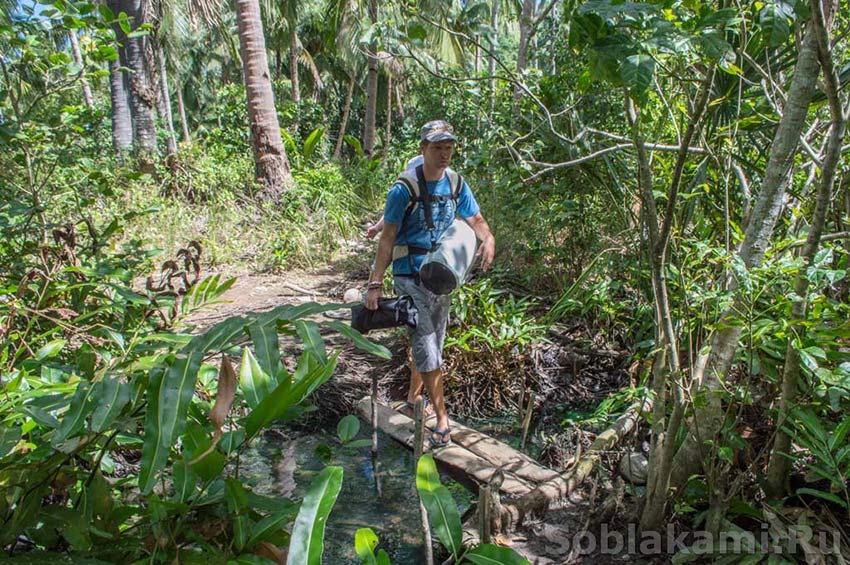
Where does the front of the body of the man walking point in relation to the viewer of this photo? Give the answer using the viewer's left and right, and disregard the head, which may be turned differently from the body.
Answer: facing the viewer and to the right of the viewer

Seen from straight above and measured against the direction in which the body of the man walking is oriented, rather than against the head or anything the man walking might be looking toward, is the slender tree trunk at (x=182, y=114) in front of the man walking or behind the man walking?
behind

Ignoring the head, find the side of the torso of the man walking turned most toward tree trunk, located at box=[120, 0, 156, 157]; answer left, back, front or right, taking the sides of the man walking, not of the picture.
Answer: back

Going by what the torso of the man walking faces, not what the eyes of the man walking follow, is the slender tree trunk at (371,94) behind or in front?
behind
